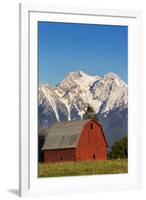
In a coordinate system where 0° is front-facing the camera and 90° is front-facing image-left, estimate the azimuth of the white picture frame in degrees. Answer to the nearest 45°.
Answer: approximately 315°
